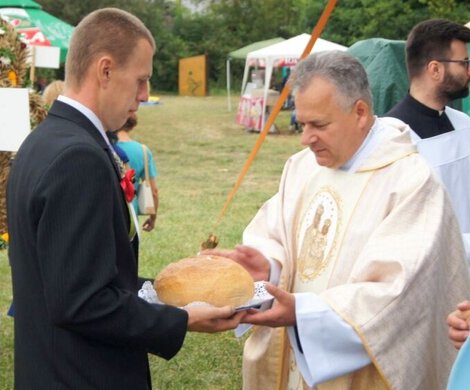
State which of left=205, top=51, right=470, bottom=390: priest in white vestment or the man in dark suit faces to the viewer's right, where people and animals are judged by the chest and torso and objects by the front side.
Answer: the man in dark suit

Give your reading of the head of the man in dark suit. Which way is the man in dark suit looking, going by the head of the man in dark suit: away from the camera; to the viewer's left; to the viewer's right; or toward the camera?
to the viewer's right

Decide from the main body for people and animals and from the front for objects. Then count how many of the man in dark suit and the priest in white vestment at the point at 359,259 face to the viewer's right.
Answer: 1

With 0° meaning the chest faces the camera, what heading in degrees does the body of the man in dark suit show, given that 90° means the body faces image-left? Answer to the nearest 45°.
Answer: approximately 270°

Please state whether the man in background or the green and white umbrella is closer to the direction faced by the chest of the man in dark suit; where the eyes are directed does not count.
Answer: the man in background

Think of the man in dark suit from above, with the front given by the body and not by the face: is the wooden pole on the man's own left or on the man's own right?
on the man's own left

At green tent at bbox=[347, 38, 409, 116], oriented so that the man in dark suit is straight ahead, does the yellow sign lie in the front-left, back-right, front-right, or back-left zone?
back-right

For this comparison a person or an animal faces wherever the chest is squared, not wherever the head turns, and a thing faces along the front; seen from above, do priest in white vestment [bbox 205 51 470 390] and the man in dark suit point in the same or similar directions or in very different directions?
very different directions

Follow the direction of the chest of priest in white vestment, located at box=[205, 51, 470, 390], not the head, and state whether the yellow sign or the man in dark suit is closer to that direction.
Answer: the man in dark suit

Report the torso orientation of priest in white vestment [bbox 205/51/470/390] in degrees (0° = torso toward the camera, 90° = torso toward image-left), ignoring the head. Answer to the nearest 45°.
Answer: approximately 45°

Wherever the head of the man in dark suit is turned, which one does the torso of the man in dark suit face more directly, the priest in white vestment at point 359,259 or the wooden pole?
the priest in white vestment

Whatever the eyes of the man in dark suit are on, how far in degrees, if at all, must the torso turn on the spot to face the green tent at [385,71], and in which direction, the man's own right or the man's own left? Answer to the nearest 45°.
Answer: approximately 45° to the man's own left

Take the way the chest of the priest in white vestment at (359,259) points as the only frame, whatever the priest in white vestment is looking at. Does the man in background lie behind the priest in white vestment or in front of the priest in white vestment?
behind
